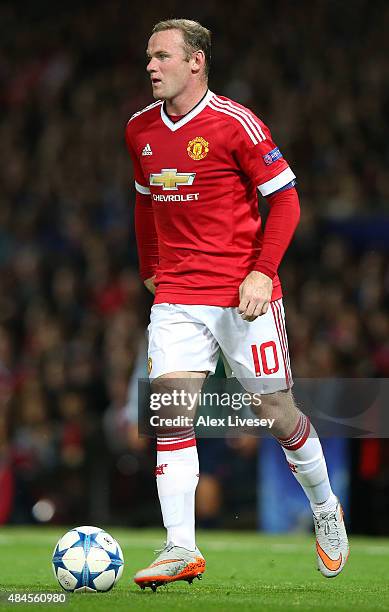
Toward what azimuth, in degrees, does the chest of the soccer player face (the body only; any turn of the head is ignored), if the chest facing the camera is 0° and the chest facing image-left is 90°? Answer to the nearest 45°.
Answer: approximately 45°
